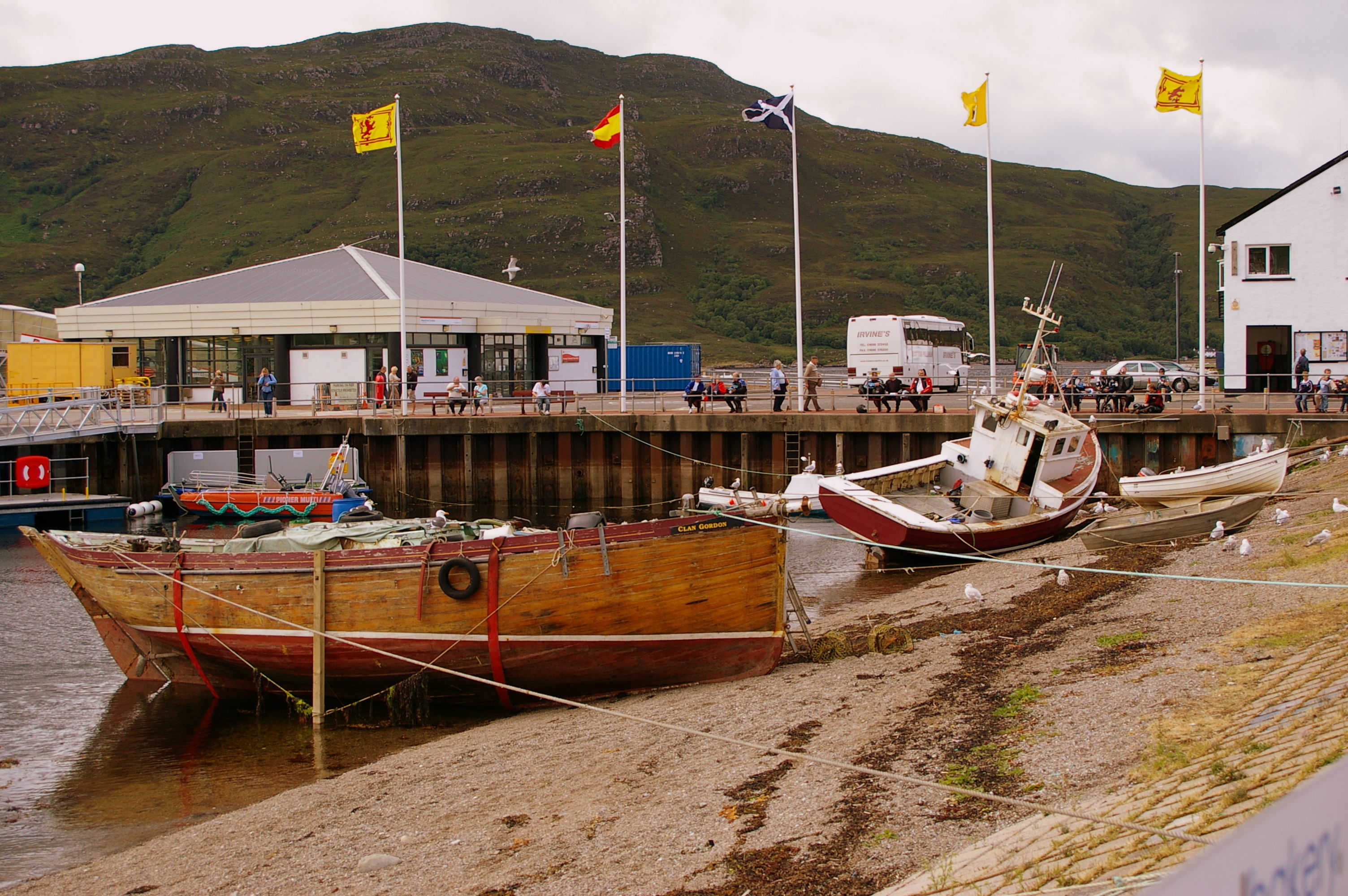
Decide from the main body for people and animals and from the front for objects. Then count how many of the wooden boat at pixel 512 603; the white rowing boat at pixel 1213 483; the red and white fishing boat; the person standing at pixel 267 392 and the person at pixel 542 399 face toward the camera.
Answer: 2

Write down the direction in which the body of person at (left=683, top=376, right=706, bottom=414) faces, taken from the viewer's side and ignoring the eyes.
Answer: toward the camera

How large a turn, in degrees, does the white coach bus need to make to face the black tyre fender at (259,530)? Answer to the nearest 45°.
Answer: approximately 135° to its right

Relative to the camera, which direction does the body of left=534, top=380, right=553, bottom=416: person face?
toward the camera

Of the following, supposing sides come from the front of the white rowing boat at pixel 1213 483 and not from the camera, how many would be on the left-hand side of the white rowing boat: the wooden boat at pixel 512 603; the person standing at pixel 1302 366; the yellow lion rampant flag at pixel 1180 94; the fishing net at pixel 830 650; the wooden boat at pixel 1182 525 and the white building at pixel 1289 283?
3

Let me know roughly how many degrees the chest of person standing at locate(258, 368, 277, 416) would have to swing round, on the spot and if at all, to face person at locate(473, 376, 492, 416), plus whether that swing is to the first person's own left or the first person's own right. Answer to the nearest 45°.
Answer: approximately 90° to the first person's own left

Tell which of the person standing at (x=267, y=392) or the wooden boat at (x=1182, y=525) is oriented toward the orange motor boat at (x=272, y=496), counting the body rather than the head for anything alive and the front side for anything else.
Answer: the person standing

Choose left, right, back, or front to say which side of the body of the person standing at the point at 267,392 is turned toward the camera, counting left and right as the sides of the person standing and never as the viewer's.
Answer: front

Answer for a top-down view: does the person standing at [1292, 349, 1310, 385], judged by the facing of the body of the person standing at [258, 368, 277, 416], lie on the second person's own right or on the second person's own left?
on the second person's own left

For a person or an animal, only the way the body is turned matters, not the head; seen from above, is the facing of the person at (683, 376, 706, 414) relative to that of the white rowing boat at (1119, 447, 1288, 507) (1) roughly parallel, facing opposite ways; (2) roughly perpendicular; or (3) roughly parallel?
roughly perpendicular

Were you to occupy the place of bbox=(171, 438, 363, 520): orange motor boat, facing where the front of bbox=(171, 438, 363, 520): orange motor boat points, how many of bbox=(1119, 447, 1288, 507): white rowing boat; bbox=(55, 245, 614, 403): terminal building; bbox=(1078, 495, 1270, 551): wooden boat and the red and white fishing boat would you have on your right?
1

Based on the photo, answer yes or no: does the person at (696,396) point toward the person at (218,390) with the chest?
no

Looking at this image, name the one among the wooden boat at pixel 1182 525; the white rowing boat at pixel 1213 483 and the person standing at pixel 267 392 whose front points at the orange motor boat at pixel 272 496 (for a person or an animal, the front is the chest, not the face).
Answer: the person standing

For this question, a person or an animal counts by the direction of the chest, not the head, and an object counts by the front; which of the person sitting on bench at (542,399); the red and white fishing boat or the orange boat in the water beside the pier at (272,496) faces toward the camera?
the person sitting on bench
